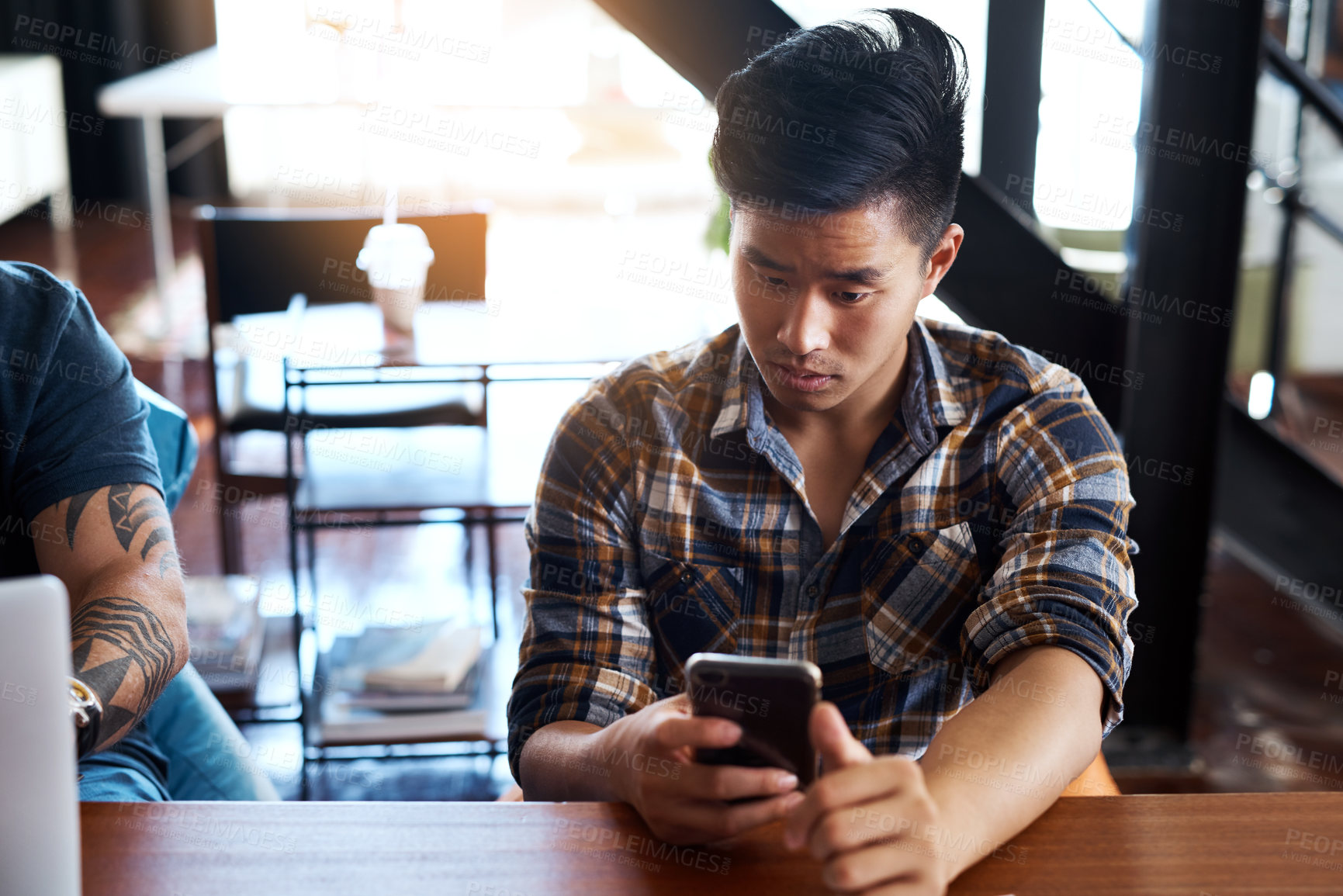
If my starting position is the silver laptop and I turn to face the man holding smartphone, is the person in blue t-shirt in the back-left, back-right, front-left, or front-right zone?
front-left

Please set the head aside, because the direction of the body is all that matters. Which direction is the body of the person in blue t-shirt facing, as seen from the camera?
toward the camera

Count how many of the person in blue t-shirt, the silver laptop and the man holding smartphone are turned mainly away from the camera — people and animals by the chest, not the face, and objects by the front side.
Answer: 1

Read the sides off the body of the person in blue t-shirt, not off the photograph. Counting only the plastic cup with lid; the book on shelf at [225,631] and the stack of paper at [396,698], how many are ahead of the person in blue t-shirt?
0

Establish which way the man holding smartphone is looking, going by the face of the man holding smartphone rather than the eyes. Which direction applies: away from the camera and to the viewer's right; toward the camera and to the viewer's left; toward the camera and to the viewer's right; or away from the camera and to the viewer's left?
toward the camera and to the viewer's left

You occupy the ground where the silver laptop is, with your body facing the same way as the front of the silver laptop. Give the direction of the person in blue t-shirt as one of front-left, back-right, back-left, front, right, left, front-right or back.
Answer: front

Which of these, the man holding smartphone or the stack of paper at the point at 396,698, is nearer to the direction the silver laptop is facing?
the stack of paper

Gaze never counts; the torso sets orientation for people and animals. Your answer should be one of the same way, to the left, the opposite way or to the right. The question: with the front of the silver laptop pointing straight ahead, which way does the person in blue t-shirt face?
the opposite way

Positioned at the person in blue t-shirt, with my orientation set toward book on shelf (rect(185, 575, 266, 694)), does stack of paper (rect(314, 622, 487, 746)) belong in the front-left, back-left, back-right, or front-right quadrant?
front-right

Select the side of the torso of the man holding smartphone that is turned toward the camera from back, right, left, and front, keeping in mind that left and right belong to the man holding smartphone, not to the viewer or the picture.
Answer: front

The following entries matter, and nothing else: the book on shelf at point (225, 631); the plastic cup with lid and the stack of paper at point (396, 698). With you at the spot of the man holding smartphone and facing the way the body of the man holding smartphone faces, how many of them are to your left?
0

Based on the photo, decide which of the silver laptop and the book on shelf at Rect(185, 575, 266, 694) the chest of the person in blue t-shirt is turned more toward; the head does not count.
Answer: the silver laptop

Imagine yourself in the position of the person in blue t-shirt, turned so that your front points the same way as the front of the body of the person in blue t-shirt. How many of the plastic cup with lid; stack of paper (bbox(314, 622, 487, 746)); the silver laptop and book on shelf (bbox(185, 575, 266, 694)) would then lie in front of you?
1

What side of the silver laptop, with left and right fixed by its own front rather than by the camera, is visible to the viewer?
back

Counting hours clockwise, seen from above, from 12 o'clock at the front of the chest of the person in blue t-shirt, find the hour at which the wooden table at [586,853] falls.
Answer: The wooden table is roughly at 11 o'clock from the person in blue t-shirt.

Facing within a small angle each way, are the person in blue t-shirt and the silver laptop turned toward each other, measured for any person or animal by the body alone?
yes

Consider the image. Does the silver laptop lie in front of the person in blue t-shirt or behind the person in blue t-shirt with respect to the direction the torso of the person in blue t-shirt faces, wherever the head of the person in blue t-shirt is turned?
in front
